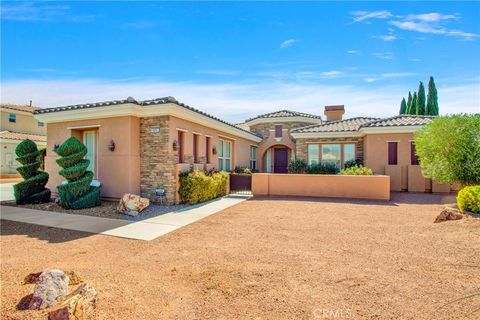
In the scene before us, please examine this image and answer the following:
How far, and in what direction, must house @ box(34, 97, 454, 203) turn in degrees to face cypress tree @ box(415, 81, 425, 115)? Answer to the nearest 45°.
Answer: approximately 135° to its left

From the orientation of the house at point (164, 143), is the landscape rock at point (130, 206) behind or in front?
in front

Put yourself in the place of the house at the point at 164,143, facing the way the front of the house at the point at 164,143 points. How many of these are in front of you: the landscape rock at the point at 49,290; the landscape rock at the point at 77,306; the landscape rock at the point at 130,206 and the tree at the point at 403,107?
3

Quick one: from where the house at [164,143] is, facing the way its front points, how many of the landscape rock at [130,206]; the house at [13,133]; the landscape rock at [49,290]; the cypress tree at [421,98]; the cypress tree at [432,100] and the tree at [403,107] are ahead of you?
2

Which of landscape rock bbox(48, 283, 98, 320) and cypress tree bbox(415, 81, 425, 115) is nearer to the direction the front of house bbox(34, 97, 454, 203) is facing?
the landscape rock

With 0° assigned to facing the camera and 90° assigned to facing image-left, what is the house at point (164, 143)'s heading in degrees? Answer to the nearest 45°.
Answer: approximately 0°

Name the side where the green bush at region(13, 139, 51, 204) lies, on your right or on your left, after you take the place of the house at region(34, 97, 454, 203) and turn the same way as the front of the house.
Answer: on your right

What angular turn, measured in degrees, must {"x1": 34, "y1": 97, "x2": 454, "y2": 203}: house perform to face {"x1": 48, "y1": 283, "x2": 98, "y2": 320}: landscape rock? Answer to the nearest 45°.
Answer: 0° — it already faces it

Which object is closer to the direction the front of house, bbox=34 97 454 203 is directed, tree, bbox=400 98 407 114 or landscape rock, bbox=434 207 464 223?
the landscape rock

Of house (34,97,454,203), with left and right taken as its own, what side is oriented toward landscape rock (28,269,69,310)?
front

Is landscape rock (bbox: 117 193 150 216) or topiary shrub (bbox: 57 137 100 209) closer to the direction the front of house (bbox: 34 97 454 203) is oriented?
the landscape rock

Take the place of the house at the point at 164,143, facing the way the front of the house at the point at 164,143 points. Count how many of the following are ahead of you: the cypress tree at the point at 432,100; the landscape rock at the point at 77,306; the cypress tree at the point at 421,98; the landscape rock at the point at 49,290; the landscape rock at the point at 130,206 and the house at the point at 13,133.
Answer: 3

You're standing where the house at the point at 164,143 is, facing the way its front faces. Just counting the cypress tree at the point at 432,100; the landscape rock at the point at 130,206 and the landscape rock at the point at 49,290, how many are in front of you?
2
